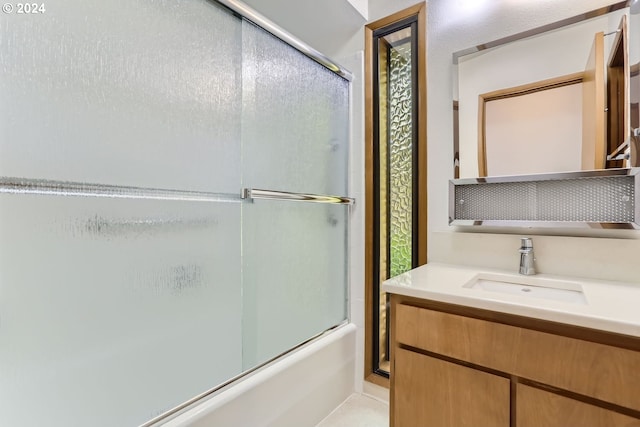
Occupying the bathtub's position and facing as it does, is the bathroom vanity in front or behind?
in front

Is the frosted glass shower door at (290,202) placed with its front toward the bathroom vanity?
yes

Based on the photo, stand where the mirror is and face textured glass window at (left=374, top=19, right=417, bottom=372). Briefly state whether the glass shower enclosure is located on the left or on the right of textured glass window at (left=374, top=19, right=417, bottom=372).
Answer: left

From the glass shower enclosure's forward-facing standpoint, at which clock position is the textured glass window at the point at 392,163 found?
The textured glass window is roughly at 10 o'clock from the glass shower enclosure.

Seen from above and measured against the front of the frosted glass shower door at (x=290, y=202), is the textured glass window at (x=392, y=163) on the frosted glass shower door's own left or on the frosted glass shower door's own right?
on the frosted glass shower door's own left

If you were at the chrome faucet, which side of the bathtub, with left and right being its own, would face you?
front

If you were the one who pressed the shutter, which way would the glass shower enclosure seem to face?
facing the viewer and to the right of the viewer

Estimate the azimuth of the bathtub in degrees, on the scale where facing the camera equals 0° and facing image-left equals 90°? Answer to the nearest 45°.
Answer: approximately 315°
